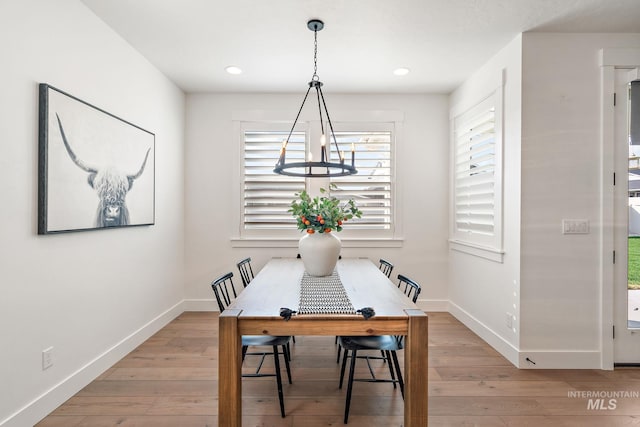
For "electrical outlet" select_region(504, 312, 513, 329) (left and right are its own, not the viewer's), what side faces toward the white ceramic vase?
front

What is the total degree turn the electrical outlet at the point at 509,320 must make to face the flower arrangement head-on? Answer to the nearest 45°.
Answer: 0° — it already faces it

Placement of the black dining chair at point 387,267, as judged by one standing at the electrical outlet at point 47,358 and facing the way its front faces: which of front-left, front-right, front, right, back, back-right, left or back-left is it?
front-left

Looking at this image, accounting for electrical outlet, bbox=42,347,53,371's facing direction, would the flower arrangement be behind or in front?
in front

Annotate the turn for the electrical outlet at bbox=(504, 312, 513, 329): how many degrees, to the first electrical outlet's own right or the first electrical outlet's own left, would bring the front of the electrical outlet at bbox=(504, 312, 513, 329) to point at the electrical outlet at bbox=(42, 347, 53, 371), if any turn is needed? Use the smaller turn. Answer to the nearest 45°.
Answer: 0° — it already faces it

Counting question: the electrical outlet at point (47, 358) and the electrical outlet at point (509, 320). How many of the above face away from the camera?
0

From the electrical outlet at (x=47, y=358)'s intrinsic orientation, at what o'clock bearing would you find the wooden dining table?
The wooden dining table is roughly at 12 o'clock from the electrical outlet.

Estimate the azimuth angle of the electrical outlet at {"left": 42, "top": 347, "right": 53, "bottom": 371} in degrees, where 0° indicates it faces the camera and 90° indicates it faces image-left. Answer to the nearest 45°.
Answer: approximately 315°

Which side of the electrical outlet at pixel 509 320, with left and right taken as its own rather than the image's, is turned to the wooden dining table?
front

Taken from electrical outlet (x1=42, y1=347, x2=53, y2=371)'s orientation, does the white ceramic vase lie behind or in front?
in front

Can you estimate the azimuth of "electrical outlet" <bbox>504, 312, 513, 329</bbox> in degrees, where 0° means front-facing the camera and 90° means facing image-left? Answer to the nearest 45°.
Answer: approximately 45°
